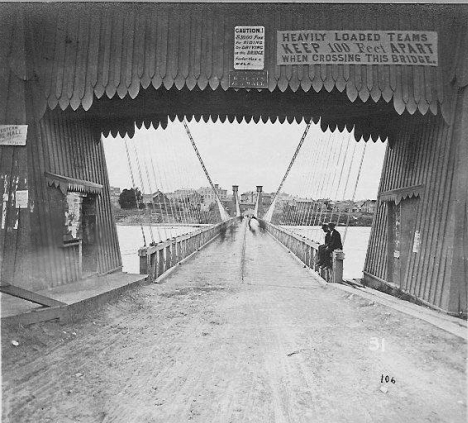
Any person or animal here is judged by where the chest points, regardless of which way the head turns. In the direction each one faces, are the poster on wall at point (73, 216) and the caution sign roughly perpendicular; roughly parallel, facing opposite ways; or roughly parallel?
roughly perpendicular

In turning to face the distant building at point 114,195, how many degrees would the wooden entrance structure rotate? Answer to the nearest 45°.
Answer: approximately 180°

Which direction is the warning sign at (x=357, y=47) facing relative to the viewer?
toward the camera

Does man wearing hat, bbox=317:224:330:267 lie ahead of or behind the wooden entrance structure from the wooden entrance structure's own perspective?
behind

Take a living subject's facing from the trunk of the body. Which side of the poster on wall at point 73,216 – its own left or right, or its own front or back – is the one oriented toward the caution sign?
front

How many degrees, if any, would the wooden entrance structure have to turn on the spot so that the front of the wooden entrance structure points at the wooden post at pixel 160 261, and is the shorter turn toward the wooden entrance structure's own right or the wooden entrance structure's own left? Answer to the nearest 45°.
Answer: approximately 180°

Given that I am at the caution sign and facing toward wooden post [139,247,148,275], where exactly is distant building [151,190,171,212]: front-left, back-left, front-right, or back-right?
front-right

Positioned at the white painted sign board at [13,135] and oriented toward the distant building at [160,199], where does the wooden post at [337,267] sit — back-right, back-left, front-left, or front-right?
front-right

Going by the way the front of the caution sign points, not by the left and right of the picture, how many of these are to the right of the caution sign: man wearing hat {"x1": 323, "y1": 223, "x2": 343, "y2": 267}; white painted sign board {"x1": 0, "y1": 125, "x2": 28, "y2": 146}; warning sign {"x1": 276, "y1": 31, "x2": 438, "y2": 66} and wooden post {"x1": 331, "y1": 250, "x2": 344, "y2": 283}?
1

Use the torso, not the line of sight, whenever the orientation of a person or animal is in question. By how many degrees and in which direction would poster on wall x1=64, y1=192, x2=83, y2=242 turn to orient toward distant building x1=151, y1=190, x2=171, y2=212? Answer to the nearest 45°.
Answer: approximately 135° to its left

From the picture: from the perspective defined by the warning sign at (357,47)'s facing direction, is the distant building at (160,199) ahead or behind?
behind

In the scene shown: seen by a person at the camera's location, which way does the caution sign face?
facing the viewer

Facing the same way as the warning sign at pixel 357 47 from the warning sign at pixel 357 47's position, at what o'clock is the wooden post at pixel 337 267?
The wooden post is roughly at 6 o'clock from the warning sign.

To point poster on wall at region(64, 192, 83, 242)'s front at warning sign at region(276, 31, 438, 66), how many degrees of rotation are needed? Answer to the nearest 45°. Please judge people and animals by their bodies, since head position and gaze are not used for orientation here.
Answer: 0° — it already faces it

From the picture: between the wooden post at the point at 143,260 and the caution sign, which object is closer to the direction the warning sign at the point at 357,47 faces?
the caution sign

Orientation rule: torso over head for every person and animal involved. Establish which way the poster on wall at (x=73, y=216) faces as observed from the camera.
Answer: facing the viewer and to the right of the viewer

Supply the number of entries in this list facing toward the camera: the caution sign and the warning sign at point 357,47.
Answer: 2

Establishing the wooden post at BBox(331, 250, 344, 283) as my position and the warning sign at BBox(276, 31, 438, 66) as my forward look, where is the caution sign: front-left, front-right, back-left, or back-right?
front-right
